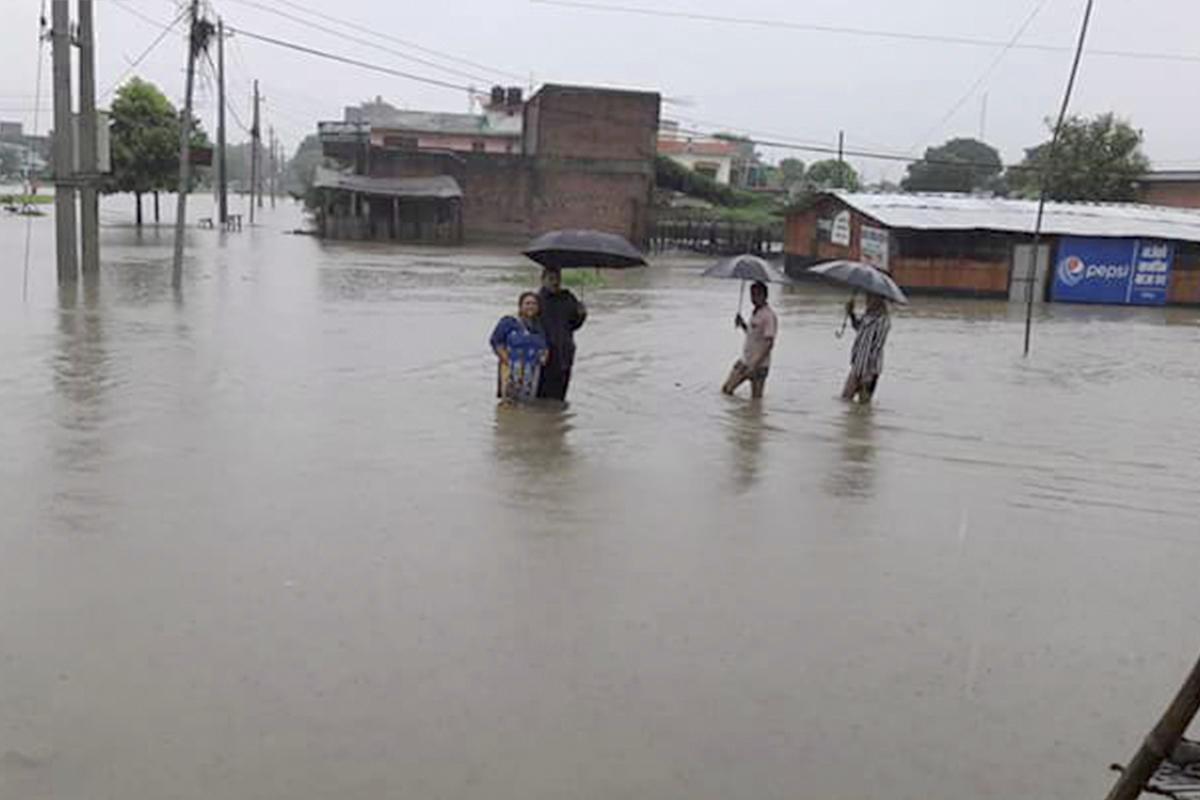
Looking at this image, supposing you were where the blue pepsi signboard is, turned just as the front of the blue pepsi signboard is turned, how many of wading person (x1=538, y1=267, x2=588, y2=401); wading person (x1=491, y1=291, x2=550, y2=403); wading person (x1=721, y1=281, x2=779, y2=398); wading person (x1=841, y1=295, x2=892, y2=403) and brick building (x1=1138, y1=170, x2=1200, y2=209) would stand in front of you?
4

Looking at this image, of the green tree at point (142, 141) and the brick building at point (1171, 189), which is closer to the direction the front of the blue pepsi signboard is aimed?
the green tree

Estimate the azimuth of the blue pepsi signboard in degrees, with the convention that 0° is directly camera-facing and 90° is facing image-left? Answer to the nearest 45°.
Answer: approximately 0°

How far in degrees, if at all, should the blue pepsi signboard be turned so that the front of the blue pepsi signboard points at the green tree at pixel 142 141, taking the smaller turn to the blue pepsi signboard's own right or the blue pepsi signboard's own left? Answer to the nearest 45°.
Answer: approximately 90° to the blue pepsi signboard's own right

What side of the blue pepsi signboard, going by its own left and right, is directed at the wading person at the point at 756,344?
front

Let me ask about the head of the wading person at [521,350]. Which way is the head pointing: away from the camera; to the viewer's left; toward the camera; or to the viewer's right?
toward the camera

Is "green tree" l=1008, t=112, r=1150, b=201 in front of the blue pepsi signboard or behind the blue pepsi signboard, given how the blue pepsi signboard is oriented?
behind

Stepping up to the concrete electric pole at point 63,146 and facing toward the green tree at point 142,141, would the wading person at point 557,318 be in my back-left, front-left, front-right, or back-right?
back-right

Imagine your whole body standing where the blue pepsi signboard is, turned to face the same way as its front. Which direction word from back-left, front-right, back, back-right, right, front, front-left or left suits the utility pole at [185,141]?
front-right

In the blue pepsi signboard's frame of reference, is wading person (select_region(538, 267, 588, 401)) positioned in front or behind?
in front

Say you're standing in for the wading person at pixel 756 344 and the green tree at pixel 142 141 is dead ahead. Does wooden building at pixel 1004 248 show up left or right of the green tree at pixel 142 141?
right

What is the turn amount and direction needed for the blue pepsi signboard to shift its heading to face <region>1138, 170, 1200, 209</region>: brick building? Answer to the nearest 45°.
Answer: approximately 180°

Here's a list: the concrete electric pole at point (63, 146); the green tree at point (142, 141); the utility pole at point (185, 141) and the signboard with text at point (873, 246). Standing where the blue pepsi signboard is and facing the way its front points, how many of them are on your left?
0

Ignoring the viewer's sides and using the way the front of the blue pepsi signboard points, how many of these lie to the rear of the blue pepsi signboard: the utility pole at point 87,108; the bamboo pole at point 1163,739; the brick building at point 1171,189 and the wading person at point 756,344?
1

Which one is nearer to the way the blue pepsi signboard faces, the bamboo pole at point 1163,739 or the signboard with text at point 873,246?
the bamboo pole

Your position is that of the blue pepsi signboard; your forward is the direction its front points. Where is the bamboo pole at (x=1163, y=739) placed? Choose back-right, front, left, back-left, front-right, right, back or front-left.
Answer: front

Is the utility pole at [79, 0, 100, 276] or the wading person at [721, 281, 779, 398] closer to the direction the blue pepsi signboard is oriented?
the wading person

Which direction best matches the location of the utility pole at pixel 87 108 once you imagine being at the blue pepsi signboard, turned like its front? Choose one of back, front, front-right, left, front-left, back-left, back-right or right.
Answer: front-right

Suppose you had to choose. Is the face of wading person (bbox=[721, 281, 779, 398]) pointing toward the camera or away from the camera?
toward the camera
